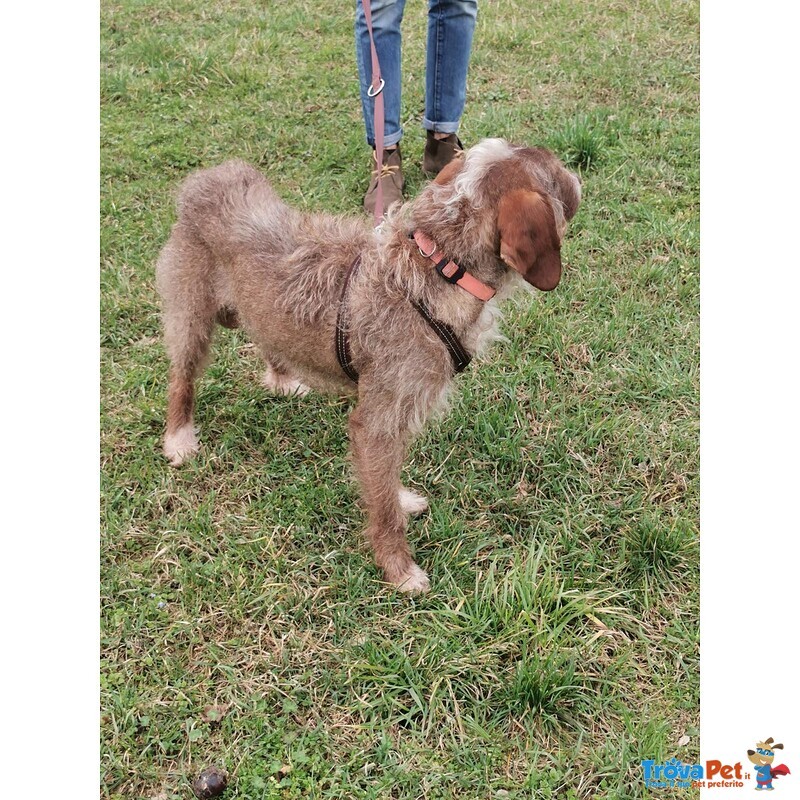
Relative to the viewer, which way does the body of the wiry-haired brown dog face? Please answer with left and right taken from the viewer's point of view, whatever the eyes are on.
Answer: facing the viewer and to the right of the viewer
